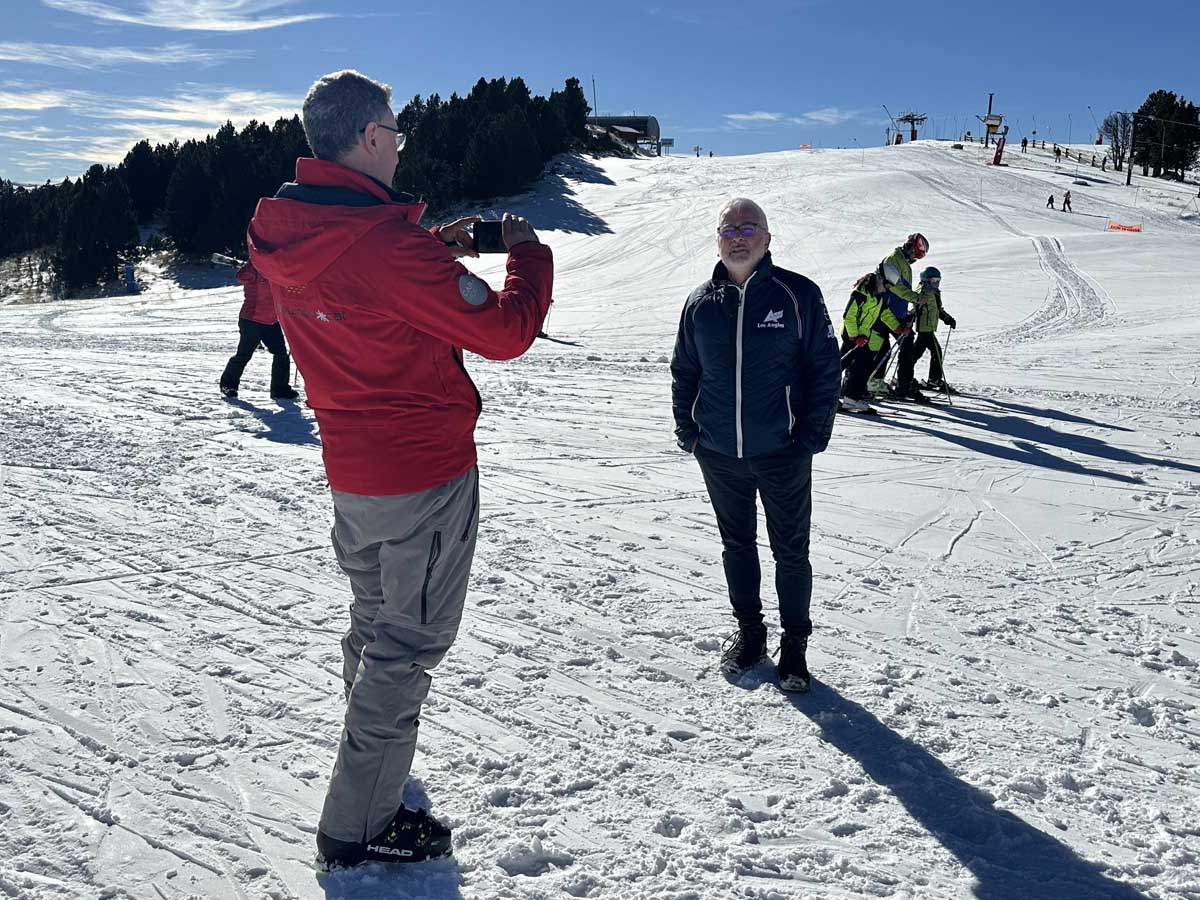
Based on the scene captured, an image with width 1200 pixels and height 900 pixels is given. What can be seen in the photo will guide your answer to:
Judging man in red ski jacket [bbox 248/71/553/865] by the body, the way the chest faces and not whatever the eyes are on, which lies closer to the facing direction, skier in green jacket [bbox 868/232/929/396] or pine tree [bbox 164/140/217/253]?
the skier in green jacket

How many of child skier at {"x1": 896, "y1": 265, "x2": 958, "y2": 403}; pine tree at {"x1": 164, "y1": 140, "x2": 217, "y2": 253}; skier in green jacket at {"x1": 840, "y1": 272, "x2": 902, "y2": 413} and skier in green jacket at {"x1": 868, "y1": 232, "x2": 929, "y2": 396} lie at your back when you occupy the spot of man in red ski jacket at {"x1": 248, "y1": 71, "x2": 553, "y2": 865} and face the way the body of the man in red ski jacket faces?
0

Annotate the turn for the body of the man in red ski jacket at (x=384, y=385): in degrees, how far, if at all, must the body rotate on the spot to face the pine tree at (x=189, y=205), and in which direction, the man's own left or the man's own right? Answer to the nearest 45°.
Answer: approximately 45° to the man's own left

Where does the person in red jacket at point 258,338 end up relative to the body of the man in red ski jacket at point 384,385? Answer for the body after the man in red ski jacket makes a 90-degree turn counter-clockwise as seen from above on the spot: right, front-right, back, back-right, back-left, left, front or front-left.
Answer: front-right

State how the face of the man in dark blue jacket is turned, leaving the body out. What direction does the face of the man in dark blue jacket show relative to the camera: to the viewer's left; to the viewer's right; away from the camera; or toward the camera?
toward the camera

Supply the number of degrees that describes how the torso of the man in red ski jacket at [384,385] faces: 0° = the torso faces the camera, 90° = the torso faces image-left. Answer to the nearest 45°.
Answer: approximately 225°

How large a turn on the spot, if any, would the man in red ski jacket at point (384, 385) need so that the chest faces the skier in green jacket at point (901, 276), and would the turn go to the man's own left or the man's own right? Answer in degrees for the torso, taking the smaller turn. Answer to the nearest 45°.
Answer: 0° — they already face them

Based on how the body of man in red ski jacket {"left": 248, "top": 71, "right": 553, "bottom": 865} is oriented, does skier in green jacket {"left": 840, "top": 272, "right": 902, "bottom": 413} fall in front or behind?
in front

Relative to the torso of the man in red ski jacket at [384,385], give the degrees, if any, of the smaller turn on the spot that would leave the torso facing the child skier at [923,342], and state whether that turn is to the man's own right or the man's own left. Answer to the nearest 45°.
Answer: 0° — they already face them

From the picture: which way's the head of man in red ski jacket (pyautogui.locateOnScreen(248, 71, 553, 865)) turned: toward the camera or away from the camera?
away from the camera
